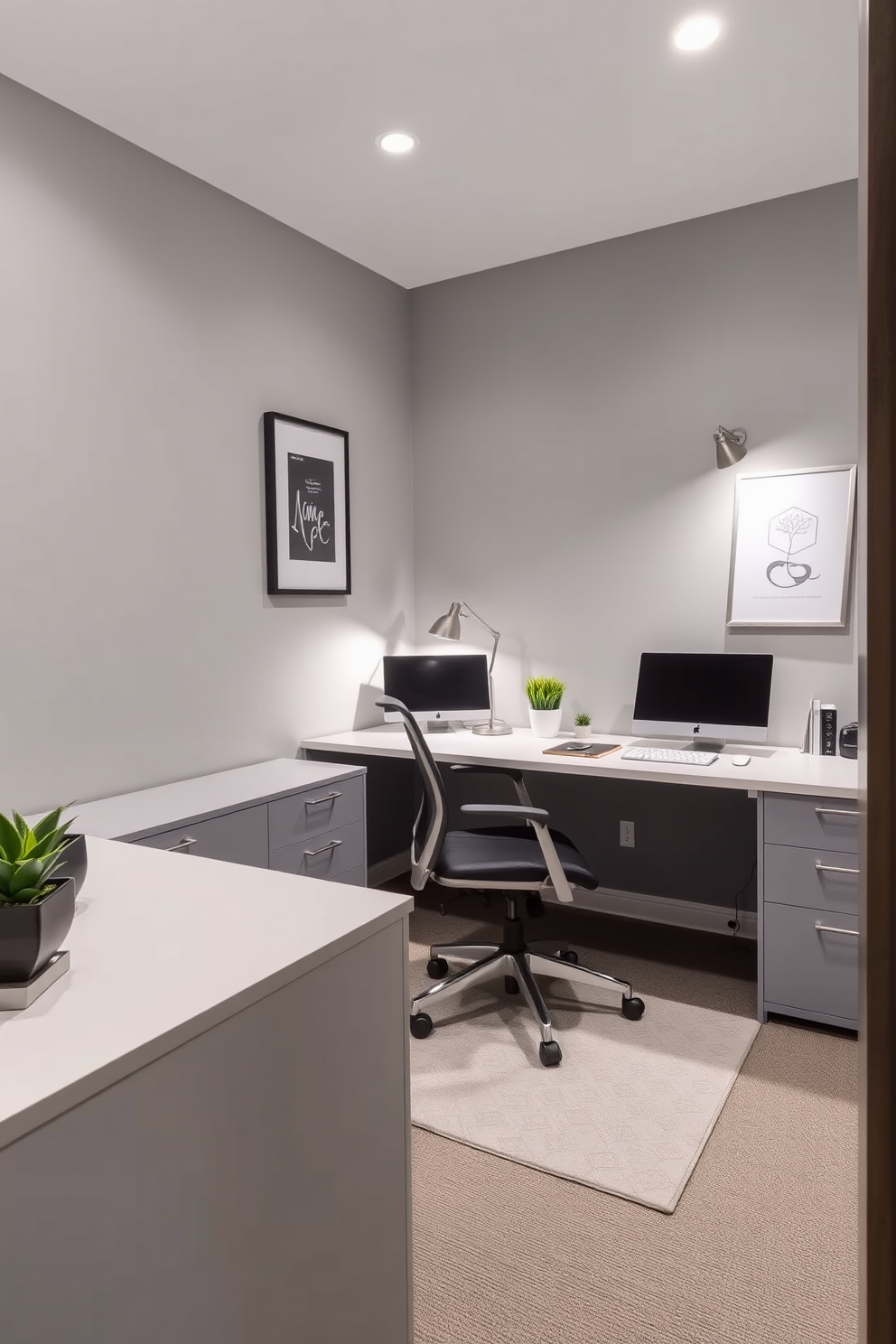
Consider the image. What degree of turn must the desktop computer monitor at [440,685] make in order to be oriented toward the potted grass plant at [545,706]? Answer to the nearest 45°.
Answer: approximately 45° to its left

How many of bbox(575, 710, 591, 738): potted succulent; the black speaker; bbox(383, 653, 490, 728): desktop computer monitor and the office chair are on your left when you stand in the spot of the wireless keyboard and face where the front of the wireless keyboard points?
1

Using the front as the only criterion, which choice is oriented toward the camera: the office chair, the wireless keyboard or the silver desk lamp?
the wireless keyboard

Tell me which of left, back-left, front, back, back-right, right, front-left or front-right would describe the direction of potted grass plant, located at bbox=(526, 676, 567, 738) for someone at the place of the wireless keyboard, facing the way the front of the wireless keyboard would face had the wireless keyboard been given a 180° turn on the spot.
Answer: front-left

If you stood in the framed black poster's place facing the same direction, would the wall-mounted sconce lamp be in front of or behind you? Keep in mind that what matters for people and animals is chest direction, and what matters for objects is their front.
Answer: in front

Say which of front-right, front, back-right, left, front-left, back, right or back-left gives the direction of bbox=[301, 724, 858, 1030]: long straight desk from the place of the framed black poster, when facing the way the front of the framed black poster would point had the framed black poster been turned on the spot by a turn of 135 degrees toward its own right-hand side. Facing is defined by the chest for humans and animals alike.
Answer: back-left

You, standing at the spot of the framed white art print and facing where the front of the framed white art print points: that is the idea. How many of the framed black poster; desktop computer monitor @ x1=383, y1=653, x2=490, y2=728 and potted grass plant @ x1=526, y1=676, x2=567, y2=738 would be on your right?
3

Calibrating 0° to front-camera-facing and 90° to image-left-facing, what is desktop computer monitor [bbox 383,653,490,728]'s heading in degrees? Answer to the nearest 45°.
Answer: approximately 0°

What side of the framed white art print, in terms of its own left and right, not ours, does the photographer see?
front
